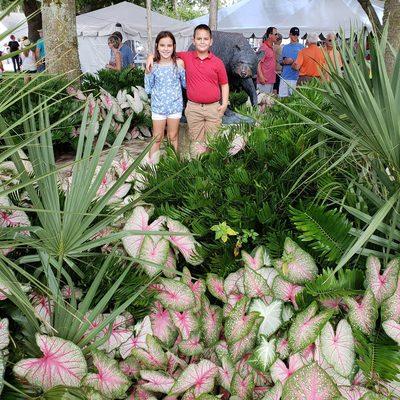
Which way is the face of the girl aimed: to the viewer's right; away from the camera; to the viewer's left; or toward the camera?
toward the camera

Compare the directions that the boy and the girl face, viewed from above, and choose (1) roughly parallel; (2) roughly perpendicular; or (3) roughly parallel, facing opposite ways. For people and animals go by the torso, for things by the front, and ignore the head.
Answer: roughly parallel

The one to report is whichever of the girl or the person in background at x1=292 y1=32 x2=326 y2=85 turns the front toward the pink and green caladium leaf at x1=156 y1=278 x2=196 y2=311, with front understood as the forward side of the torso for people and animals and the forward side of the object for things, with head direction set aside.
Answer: the girl

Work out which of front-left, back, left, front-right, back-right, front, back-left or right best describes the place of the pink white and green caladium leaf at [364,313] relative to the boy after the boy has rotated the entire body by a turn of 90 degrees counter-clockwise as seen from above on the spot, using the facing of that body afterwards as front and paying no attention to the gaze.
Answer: right

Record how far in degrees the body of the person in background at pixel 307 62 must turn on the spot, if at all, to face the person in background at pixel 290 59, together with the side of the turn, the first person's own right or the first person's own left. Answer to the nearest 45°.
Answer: approximately 45° to the first person's own left

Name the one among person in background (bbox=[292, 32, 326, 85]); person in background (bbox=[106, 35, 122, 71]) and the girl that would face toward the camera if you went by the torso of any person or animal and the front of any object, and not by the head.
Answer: the girl

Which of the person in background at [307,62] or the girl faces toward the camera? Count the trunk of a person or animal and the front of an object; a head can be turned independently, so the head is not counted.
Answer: the girl

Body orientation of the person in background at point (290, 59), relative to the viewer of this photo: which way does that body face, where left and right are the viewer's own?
facing the viewer and to the left of the viewer

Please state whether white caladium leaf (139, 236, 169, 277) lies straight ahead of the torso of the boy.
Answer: yes

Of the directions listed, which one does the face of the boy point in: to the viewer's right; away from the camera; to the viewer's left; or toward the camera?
toward the camera

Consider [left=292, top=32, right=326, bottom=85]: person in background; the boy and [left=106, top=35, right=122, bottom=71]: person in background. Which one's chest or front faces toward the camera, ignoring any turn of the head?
the boy

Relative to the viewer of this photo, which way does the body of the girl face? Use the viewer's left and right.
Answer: facing the viewer

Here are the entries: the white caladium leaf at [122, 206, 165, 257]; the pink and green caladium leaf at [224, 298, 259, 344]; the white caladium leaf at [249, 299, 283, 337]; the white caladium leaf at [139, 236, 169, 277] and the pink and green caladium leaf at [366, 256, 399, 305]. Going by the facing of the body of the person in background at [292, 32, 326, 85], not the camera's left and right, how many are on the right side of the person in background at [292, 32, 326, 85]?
0

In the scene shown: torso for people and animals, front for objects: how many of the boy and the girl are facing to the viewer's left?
0

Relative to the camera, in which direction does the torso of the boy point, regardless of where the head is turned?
toward the camera

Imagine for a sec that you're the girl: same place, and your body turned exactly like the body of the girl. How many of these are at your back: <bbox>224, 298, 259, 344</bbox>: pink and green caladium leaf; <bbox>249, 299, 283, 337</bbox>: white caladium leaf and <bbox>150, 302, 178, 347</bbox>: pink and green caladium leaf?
0
